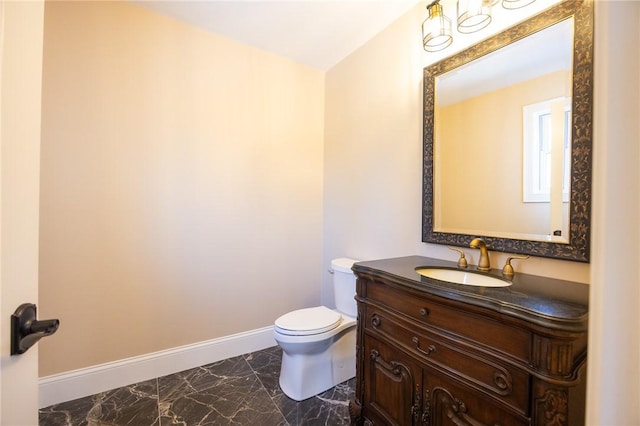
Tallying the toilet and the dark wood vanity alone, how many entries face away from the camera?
0

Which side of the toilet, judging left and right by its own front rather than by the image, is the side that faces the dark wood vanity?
left

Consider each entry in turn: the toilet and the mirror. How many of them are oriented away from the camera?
0

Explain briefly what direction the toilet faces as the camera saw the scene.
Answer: facing the viewer and to the left of the viewer
